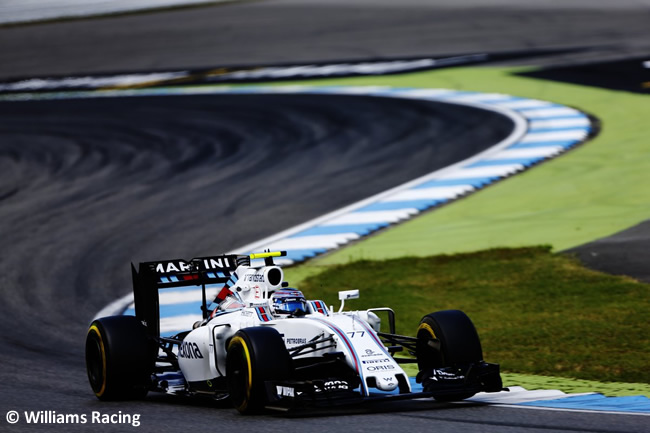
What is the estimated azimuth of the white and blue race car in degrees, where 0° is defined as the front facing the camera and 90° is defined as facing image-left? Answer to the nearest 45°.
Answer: approximately 315°
